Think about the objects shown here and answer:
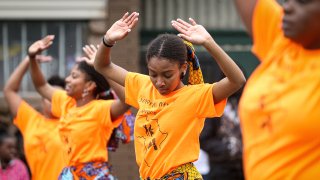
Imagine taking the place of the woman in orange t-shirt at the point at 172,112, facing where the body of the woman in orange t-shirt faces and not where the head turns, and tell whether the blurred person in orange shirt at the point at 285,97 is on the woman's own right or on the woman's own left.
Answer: on the woman's own left

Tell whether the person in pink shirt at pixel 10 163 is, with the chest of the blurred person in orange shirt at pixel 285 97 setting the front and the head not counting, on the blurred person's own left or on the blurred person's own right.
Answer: on the blurred person's own right

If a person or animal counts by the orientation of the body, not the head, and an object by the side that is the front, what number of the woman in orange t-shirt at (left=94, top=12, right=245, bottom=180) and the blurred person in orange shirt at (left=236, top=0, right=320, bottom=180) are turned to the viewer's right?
0

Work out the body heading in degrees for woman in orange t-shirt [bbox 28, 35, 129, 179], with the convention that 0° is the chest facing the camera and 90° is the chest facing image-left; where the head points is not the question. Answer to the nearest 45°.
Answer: approximately 45°

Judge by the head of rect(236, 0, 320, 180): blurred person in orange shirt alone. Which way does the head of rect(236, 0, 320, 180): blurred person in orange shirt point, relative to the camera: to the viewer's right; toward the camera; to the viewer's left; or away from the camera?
to the viewer's left

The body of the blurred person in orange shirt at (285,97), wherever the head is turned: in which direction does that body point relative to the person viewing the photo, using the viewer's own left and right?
facing the viewer and to the left of the viewer

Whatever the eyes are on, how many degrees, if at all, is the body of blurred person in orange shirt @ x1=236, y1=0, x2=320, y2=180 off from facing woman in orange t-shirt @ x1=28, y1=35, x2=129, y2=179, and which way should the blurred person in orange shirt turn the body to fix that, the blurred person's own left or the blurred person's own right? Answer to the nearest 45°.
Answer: approximately 90° to the blurred person's own right

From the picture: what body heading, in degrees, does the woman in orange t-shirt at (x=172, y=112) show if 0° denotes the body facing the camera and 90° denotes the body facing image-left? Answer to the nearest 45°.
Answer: approximately 45°

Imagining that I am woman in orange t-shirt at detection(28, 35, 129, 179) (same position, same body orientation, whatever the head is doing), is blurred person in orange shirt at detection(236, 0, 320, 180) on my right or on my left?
on my left
